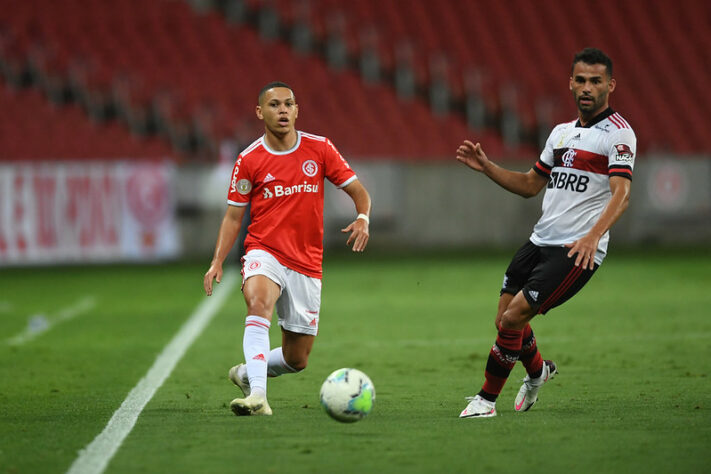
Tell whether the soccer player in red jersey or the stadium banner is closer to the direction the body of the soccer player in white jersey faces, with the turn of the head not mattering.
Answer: the soccer player in red jersey

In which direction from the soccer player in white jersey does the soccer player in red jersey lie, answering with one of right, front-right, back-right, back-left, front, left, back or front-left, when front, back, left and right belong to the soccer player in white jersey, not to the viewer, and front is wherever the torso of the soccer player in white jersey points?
front-right

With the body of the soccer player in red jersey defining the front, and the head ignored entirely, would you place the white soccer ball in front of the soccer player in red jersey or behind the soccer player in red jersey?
in front

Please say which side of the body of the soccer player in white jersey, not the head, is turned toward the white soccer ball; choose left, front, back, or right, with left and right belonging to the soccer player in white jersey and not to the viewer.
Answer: front

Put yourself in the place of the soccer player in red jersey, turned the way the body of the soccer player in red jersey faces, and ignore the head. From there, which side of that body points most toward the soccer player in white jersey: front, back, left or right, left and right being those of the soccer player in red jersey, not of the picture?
left

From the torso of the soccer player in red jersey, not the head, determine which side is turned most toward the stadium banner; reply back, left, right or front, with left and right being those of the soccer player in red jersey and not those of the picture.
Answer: back

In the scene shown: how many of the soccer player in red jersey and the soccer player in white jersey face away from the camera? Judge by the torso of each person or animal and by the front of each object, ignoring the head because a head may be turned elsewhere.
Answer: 0

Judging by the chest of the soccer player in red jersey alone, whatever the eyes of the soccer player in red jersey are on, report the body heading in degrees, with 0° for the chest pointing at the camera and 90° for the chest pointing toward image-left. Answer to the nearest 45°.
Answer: approximately 0°

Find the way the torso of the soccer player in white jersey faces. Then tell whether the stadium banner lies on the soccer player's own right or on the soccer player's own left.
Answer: on the soccer player's own right
